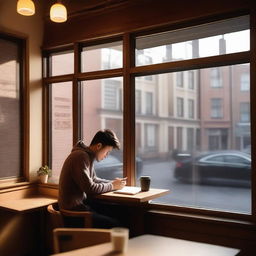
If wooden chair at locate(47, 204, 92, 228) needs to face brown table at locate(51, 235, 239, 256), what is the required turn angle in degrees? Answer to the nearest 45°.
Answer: approximately 45° to its right

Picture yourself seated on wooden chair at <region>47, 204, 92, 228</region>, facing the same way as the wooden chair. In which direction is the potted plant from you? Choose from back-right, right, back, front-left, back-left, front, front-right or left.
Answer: left

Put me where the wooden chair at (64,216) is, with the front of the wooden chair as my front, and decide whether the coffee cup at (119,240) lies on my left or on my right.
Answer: on my right

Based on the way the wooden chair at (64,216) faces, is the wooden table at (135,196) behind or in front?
in front

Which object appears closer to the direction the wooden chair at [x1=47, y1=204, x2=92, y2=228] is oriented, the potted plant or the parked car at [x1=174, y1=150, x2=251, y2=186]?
the parked car

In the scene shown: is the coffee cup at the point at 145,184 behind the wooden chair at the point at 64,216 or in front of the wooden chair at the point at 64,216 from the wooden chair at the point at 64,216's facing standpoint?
in front

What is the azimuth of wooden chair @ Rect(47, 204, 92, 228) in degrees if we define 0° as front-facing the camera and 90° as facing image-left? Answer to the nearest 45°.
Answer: approximately 270°
